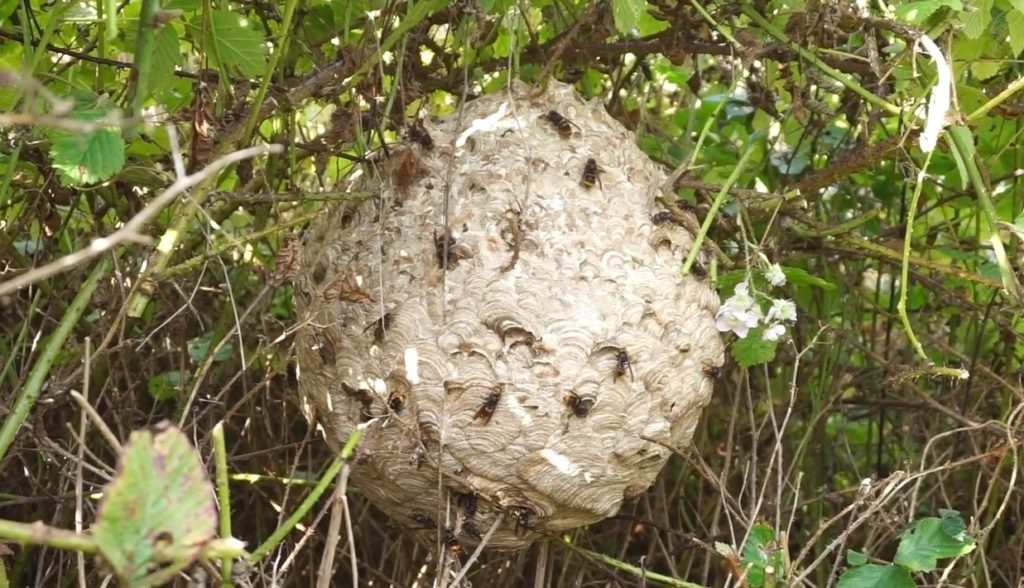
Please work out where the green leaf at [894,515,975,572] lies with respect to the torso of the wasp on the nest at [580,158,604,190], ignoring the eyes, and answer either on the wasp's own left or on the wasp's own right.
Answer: on the wasp's own right

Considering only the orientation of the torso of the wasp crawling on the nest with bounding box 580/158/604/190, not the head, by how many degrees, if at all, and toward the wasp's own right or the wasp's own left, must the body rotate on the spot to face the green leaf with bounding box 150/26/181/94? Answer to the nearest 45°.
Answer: approximately 90° to the wasp's own left

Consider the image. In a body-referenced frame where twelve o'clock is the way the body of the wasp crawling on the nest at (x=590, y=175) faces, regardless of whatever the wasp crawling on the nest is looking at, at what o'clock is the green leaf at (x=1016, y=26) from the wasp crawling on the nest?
The green leaf is roughly at 3 o'clock from the wasp crawling on the nest.

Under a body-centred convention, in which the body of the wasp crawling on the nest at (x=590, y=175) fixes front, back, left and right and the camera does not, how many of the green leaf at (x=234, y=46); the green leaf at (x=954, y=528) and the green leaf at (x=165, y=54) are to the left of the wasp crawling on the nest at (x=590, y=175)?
2

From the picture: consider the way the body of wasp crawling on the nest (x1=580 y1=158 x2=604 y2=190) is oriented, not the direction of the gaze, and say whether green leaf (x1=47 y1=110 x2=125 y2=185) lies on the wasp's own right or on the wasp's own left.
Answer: on the wasp's own left

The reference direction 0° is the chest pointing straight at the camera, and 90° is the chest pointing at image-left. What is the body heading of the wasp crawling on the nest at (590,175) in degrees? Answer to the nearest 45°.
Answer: approximately 180°

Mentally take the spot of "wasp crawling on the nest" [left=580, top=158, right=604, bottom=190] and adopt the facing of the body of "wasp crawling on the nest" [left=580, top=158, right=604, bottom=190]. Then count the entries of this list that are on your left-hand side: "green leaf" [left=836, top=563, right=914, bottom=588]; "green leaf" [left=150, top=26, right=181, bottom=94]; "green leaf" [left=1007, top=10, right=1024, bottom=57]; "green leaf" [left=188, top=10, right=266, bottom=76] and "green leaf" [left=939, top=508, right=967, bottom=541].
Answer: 2

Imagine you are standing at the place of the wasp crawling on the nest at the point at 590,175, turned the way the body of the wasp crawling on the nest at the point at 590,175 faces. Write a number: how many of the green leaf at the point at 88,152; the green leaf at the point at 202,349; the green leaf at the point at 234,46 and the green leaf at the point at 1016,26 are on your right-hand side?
1
